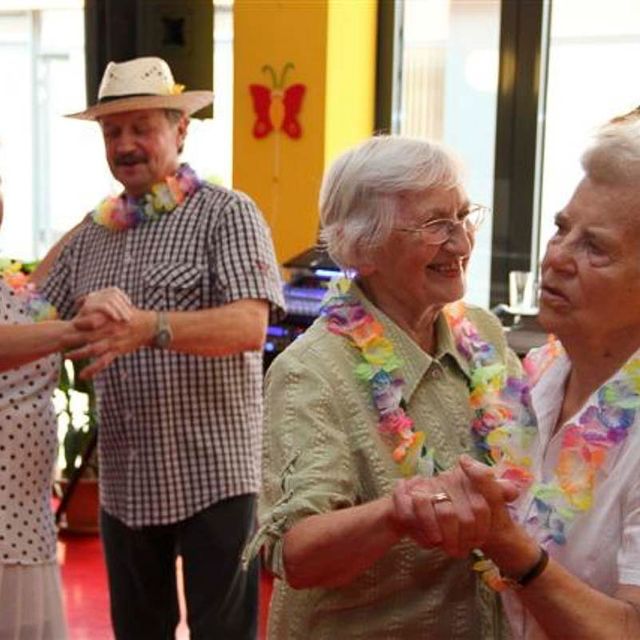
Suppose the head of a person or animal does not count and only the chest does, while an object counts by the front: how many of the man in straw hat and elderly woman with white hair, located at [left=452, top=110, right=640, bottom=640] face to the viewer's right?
0

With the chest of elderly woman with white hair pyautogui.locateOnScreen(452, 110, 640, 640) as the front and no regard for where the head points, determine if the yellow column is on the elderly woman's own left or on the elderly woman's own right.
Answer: on the elderly woman's own right

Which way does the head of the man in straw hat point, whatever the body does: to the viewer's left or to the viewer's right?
to the viewer's left

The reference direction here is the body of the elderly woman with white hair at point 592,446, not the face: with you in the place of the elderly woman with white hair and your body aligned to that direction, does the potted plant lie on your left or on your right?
on your right

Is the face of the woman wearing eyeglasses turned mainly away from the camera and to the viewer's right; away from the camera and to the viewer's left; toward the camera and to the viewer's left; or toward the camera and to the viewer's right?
toward the camera and to the viewer's right

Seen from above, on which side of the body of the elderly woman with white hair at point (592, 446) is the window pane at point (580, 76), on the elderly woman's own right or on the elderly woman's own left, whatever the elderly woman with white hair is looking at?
on the elderly woman's own right

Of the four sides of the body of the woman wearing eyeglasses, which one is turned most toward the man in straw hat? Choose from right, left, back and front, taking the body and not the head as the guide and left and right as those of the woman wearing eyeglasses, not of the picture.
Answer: back

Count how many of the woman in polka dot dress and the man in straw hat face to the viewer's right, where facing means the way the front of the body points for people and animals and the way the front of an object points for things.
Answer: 1

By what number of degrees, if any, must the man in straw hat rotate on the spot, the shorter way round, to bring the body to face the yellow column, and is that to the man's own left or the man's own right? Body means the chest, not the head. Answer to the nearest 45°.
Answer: approximately 135° to the man's own right

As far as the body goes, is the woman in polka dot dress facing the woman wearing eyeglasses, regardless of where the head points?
no

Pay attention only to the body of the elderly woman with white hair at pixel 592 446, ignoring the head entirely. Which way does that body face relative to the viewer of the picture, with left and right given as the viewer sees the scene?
facing the viewer and to the left of the viewer

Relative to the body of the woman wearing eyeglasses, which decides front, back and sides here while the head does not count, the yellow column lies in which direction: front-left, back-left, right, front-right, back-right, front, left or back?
back-left

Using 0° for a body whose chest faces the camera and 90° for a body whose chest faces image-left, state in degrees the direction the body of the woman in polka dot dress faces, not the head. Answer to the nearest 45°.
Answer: approximately 270°

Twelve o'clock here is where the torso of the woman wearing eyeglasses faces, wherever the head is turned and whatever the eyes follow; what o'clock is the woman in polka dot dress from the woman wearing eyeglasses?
The woman in polka dot dress is roughly at 6 o'clock from the woman wearing eyeglasses.

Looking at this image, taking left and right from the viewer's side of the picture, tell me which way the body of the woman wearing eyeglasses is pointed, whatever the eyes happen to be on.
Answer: facing the viewer and to the right of the viewer
